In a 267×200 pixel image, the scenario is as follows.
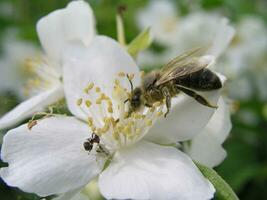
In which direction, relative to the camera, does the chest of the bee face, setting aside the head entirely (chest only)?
to the viewer's left

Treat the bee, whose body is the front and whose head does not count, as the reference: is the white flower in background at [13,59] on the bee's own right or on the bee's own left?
on the bee's own right

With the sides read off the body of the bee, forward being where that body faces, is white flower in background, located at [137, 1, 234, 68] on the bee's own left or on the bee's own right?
on the bee's own right

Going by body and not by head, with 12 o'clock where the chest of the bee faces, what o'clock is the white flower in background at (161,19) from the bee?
The white flower in background is roughly at 3 o'clock from the bee.
